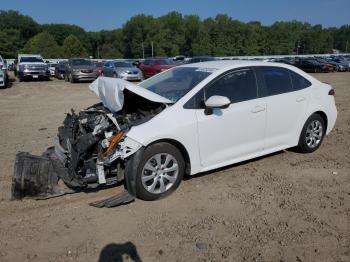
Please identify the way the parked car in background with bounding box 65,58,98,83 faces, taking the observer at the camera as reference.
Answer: facing the viewer and to the right of the viewer

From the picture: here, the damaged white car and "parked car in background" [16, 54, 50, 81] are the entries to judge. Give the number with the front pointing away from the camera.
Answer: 0

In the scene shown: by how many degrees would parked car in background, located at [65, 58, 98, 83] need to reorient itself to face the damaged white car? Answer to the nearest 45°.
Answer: approximately 45° to its right

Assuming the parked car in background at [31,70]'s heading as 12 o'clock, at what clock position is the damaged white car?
The damaged white car is roughly at 12 o'clock from the parked car in background.

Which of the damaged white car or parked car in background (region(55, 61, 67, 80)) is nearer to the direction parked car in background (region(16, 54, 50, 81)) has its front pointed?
the damaged white car

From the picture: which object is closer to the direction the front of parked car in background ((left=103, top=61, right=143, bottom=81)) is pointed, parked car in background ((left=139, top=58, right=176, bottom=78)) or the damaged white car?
the damaged white car

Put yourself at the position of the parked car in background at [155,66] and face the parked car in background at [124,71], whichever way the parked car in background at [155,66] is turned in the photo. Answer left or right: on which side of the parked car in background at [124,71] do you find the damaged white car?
left

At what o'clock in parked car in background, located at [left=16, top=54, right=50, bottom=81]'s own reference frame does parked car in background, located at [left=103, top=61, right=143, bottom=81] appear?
parked car in background, located at [left=103, top=61, right=143, bottom=81] is roughly at 10 o'clock from parked car in background, located at [left=16, top=54, right=50, bottom=81].

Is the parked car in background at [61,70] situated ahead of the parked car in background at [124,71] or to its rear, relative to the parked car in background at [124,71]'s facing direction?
to the rear

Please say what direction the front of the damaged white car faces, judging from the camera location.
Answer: facing the viewer and to the left of the viewer

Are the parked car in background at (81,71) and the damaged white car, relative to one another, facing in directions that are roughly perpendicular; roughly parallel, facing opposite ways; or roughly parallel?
roughly perpendicular

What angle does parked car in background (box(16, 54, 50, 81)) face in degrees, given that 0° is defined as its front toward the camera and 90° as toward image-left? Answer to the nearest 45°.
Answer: approximately 0°
